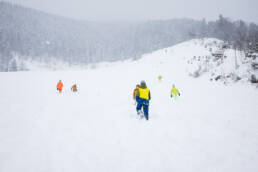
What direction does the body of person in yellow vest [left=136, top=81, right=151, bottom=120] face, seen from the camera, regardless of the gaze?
away from the camera
